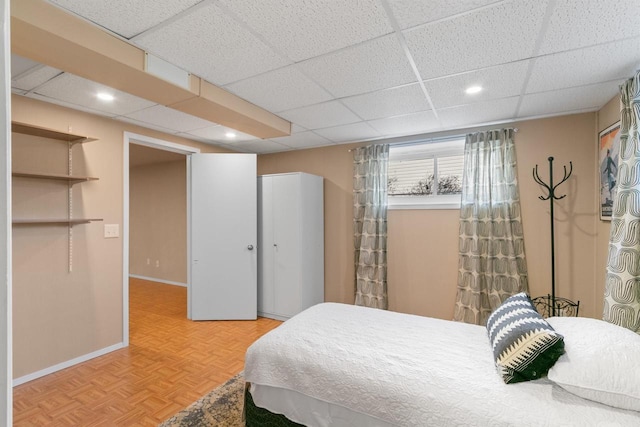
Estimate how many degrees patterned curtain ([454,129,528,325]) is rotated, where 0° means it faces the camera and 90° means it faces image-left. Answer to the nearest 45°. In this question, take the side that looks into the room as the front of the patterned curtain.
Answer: approximately 0°

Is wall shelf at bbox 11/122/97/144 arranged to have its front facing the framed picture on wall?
yes

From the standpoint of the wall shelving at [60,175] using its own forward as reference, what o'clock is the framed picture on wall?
The framed picture on wall is roughly at 12 o'clock from the wall shelving.

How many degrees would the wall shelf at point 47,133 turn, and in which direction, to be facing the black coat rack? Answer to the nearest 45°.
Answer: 0° — it already faces it

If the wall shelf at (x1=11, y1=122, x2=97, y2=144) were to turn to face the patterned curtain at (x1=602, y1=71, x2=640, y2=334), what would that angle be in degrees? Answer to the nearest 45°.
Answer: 0° — it already faces it

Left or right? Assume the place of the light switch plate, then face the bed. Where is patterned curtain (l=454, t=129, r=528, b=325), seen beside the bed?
left

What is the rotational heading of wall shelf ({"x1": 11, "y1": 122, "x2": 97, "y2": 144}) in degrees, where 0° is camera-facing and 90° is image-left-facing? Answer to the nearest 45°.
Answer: approximately 315°

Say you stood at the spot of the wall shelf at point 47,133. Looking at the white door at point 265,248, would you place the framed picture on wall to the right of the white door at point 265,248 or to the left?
right
